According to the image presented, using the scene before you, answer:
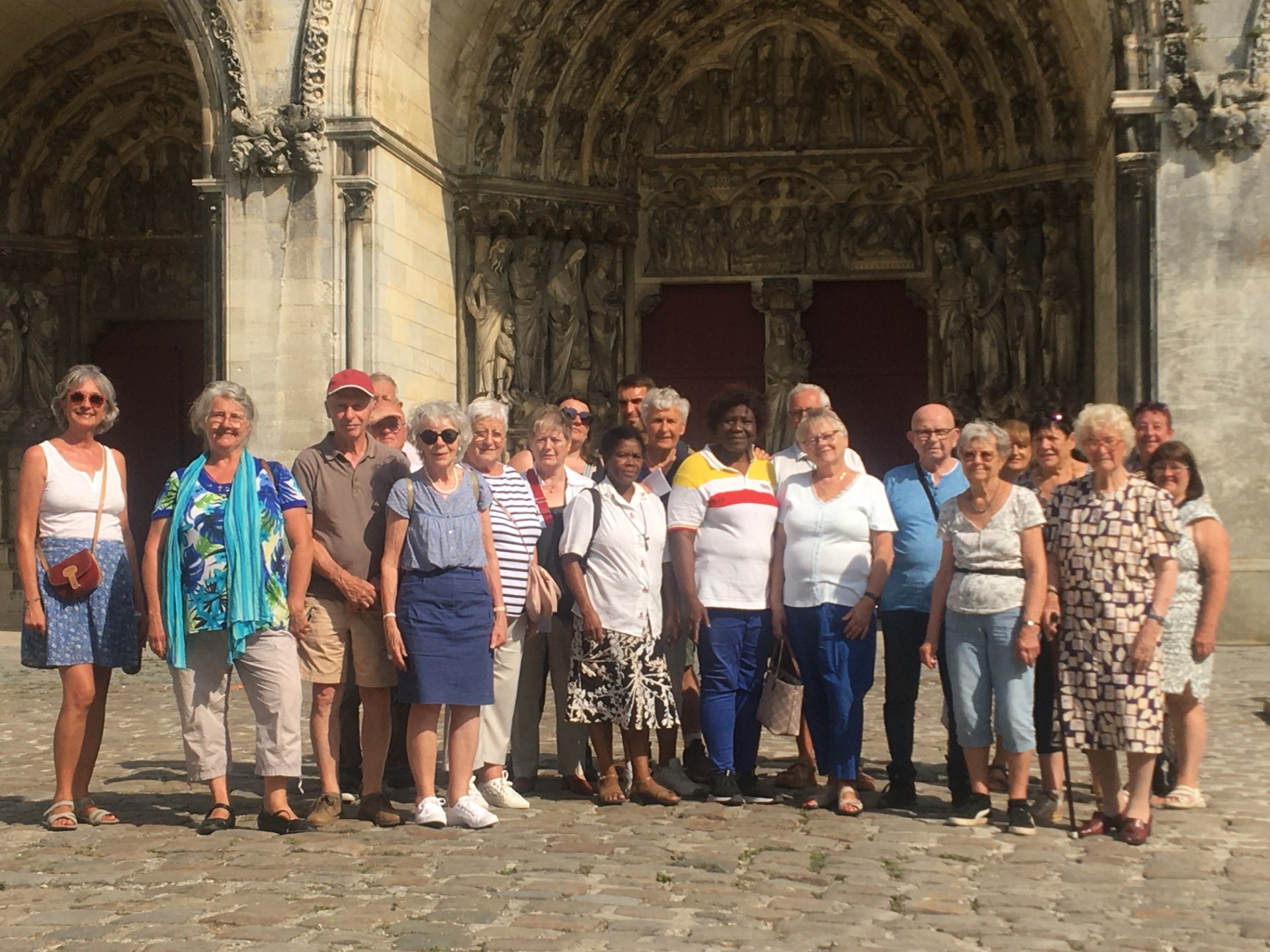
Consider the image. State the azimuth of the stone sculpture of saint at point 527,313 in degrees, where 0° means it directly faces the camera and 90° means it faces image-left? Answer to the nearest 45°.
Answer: approximately 315°

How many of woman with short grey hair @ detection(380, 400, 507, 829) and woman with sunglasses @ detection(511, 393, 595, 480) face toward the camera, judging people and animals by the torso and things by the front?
2

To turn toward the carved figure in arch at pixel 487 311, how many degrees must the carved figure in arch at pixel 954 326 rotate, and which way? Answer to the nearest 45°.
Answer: approximately 45° to its right

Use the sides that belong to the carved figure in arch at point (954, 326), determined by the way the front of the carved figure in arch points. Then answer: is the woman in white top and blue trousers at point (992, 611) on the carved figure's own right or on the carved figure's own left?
on the carved figure's own left

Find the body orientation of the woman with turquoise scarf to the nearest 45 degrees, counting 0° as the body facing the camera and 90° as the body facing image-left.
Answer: approximately 0°

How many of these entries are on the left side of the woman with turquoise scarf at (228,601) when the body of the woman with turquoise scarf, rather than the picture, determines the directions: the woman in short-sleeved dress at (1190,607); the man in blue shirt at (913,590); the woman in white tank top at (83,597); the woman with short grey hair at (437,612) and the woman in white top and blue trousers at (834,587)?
4

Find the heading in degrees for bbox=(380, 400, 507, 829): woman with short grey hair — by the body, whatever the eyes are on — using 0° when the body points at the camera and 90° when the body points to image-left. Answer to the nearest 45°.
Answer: approximately 0°
